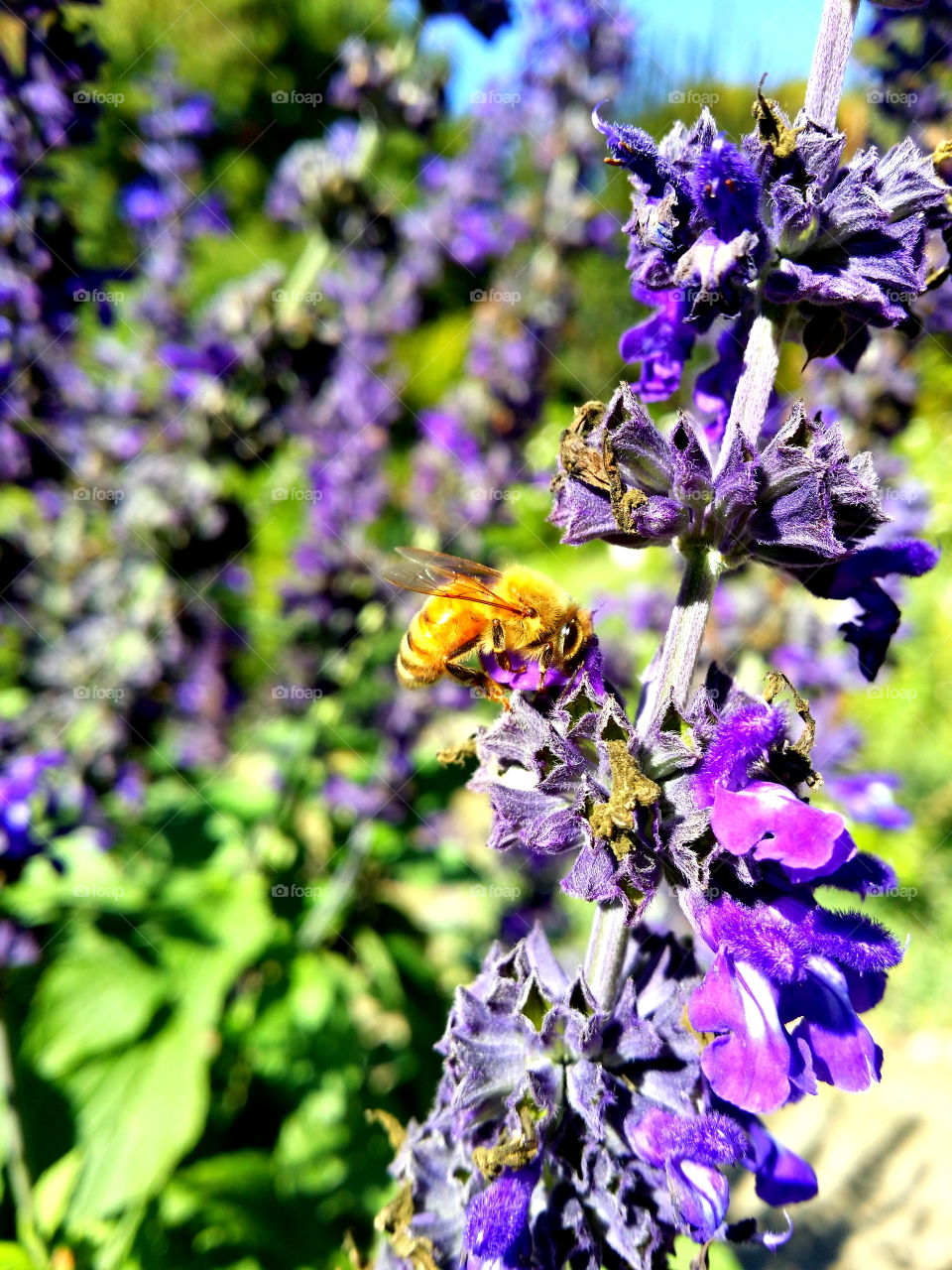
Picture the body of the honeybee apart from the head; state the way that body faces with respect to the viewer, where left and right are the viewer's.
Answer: facing to the right of the viewer
